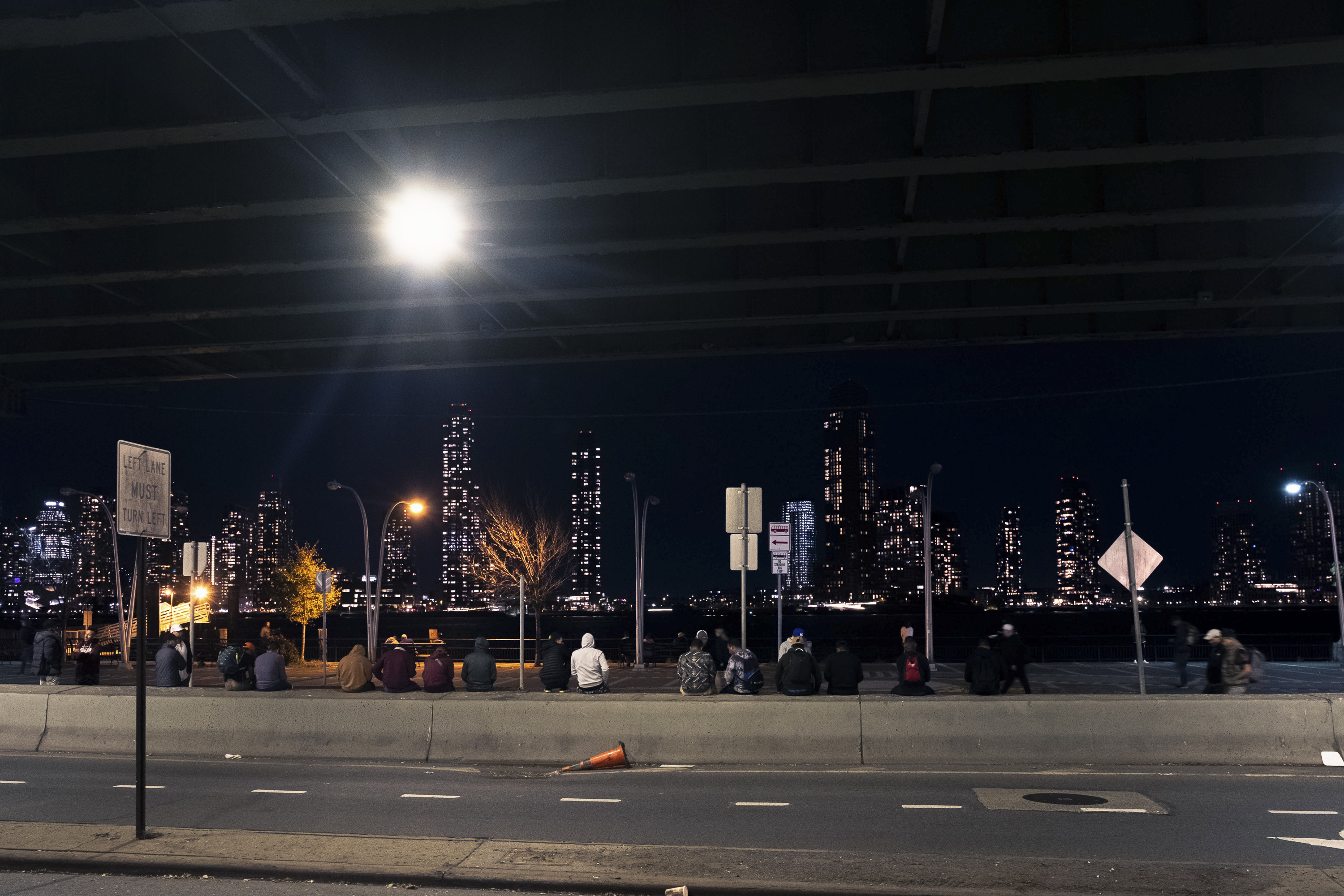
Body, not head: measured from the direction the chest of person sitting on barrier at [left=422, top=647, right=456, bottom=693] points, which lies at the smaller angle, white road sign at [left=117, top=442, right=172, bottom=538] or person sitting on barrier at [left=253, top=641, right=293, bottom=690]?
the person sitting on barrier

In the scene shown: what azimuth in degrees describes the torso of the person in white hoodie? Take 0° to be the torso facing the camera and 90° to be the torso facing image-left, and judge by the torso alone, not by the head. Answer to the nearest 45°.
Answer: approximately 180°

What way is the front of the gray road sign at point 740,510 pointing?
away from the camera

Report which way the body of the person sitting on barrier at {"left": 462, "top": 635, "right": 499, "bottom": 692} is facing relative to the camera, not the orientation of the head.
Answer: away from the camera

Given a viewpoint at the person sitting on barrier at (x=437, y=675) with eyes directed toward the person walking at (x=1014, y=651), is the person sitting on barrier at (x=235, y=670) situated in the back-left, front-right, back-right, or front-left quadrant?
back-left

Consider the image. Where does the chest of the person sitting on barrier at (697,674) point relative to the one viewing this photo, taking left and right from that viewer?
facing away from the viewer

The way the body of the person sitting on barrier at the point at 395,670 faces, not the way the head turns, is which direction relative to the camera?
away from the camera

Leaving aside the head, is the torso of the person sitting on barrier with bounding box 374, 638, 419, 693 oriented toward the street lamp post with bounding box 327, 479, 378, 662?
yes

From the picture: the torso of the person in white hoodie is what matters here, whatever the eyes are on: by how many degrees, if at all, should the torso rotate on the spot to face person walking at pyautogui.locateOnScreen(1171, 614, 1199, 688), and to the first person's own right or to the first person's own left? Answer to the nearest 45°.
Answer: approximately 45° to the first person's own right
